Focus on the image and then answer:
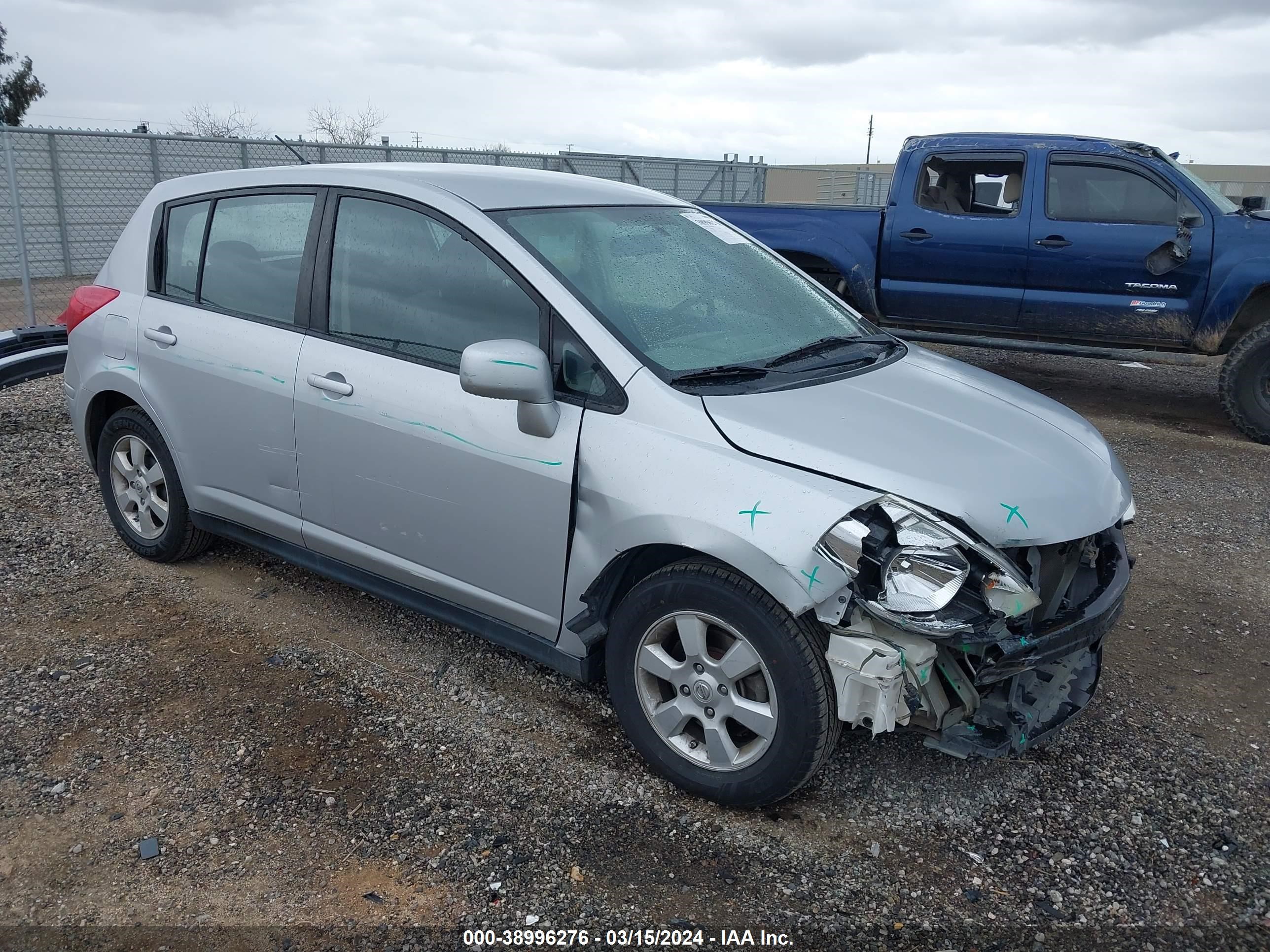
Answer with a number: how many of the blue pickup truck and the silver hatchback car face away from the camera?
0

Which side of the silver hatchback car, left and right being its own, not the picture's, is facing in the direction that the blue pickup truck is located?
left

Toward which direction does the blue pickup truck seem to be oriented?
to the viewer's right

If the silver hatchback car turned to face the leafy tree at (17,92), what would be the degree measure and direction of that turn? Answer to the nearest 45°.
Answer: approximately 180°

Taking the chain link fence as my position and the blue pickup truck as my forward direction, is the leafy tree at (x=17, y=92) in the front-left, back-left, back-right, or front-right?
back-left

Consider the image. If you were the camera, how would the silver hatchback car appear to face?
facing the viewer and to the right of the viewer

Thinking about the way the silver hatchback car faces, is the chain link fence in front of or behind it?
behind
